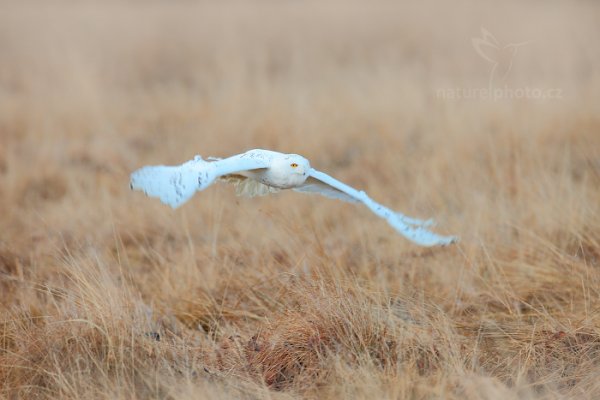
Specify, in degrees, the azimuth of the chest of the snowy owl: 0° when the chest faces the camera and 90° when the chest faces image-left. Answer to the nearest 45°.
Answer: approximately 315°
